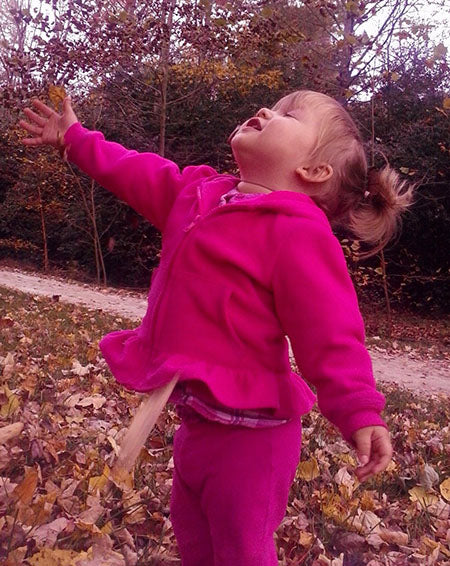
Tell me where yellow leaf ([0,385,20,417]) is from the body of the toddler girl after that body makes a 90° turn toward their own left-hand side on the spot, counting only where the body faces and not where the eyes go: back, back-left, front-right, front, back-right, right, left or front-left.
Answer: back

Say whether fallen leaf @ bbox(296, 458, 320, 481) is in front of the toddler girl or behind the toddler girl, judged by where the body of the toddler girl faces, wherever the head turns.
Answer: behind

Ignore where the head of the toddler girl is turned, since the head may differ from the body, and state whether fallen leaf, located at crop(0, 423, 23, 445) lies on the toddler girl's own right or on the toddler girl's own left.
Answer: on the toddler girl's own right

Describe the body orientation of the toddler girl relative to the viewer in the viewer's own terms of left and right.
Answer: facing the viewer and to the left of the viewer

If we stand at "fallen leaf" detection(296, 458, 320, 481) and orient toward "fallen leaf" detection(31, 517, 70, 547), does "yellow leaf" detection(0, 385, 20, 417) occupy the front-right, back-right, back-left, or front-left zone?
front-right

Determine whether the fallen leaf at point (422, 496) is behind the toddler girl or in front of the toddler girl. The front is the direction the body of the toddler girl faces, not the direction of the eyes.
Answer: behind

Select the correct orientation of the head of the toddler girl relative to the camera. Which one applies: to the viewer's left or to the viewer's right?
to the viewer's left
